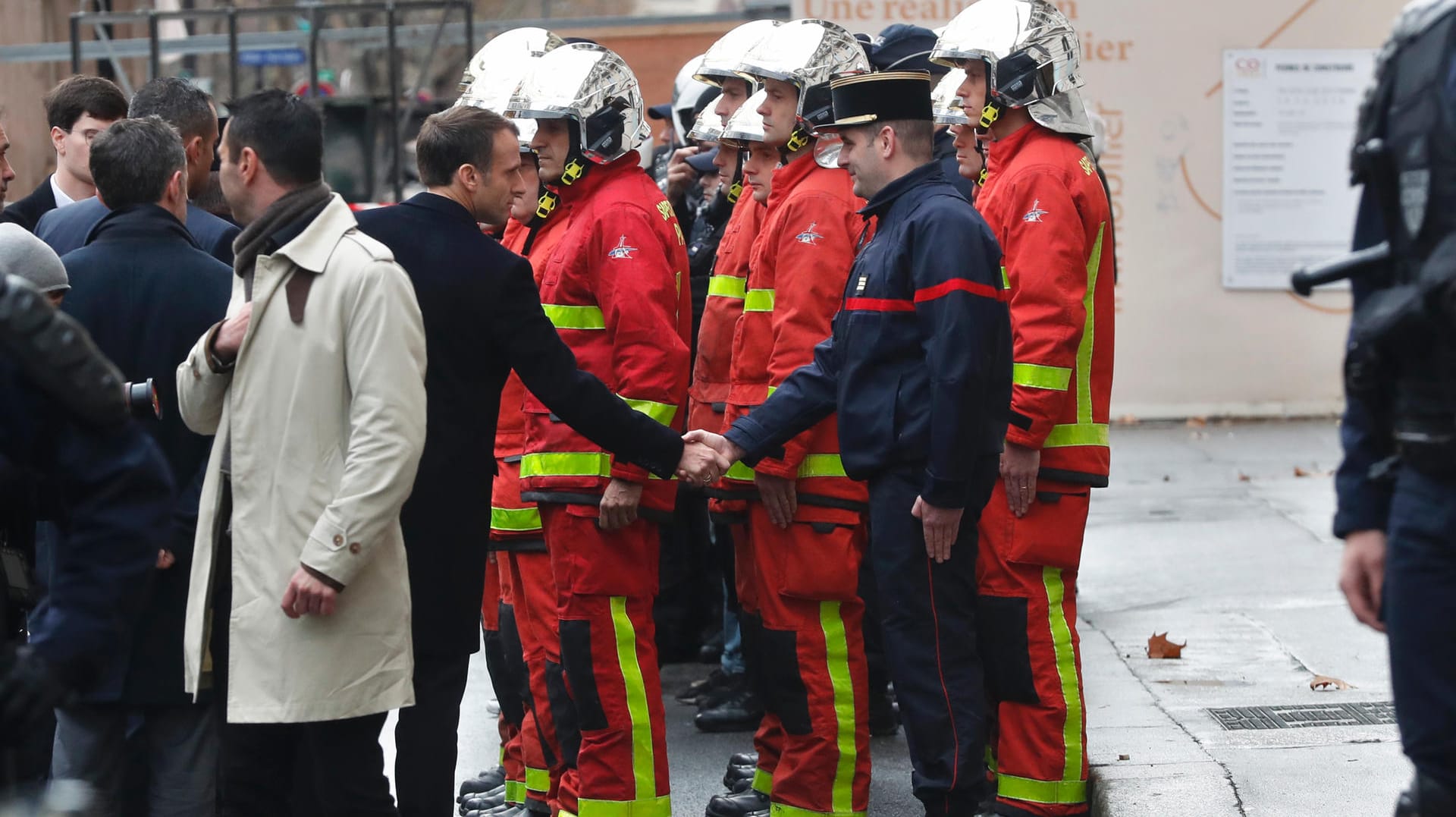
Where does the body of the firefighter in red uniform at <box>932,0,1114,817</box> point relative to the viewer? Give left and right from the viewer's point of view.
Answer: facing to the left of the viewer

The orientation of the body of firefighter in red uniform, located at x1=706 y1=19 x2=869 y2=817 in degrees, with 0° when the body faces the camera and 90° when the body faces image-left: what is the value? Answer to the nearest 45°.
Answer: approximately 90°

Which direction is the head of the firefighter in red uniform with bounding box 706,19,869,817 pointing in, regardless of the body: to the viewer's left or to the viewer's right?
to the viewer's left

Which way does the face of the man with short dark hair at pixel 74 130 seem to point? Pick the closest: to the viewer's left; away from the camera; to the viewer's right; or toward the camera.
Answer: to the viewer's right

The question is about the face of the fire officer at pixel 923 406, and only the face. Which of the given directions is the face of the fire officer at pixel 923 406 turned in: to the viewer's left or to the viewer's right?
to the viewer's left

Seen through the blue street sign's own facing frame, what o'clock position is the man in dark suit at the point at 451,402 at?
The man in dark suit is roughly at 12 o'clock from the blue street sign.

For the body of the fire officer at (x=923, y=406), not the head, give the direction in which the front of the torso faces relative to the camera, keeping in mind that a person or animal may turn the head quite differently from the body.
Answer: to the viewer's left

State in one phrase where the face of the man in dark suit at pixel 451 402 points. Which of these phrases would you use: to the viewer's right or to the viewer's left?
to the viewer's right

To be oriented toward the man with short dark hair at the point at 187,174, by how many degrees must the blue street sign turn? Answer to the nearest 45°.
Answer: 0° — it already faces them

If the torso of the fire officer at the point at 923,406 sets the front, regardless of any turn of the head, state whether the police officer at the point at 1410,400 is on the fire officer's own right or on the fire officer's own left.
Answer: on the fire officer's own left

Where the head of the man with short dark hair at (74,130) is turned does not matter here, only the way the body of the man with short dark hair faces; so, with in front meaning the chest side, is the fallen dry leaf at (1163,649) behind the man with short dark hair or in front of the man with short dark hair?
in front
